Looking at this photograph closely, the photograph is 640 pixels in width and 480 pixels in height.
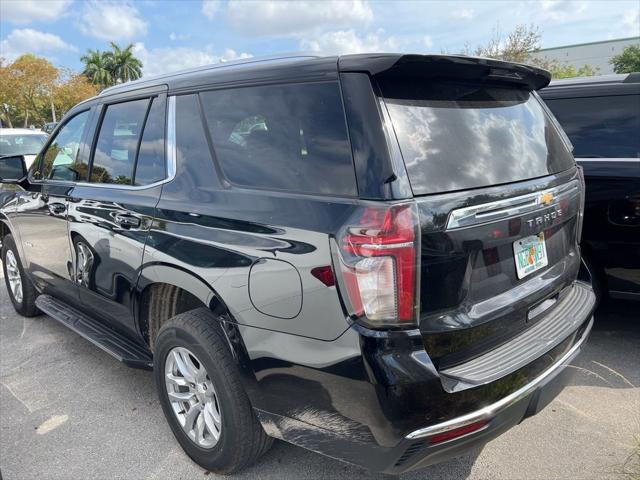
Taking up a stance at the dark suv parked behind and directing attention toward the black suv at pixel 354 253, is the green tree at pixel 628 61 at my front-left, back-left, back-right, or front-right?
back-right

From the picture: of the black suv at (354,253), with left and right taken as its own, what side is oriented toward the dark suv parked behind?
right

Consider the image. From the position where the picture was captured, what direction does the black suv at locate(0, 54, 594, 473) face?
facing away from the viewer and to the left of the viewer

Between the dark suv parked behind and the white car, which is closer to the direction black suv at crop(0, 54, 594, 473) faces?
the white car

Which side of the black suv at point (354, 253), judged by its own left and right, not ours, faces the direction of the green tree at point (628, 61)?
right
